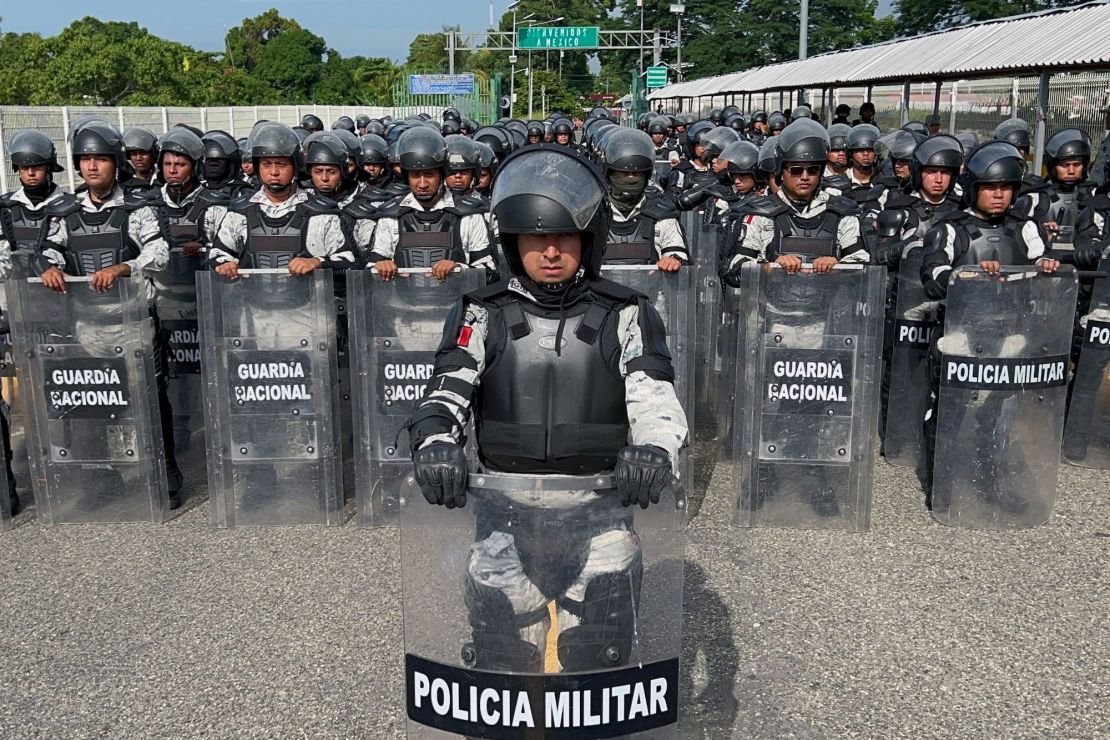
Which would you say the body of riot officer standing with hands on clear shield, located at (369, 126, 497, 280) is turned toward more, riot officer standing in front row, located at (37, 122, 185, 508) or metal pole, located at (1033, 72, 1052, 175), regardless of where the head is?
the riot officer standing in front row

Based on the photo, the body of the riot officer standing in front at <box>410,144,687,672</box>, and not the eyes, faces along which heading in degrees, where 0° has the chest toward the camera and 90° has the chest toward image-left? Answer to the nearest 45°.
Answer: approximately 0°

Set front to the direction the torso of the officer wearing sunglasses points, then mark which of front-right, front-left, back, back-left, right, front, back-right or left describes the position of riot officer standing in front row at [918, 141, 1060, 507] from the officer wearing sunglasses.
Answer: left

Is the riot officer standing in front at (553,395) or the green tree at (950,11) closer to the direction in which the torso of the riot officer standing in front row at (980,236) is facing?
the riot officer standing in front

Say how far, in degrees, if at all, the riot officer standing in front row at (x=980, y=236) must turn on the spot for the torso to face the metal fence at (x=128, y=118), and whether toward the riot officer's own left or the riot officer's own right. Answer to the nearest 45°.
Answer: approximately 135° to the riot officer's own right

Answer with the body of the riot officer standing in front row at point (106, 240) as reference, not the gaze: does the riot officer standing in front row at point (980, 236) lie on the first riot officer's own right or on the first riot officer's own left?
on the first riot officer's own left

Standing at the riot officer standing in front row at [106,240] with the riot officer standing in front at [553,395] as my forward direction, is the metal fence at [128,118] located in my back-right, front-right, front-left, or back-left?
back-left

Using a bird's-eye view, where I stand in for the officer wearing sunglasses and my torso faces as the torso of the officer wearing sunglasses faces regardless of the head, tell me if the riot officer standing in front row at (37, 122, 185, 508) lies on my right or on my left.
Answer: on my right

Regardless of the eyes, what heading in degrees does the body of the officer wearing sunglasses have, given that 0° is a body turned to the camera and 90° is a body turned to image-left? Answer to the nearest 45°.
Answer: approximately 0°
